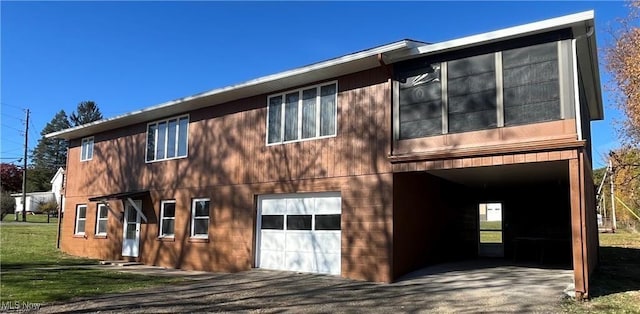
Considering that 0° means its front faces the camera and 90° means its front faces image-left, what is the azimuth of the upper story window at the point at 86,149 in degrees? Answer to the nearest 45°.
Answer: approximately 45°

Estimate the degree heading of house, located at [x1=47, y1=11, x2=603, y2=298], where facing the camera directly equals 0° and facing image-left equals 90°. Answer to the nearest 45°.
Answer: approximately 45°

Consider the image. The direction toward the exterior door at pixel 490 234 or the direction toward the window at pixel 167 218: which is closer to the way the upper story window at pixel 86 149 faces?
the window

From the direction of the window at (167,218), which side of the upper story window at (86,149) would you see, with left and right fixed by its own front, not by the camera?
left

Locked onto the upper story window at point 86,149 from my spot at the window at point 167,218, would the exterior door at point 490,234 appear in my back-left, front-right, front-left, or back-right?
back-right
